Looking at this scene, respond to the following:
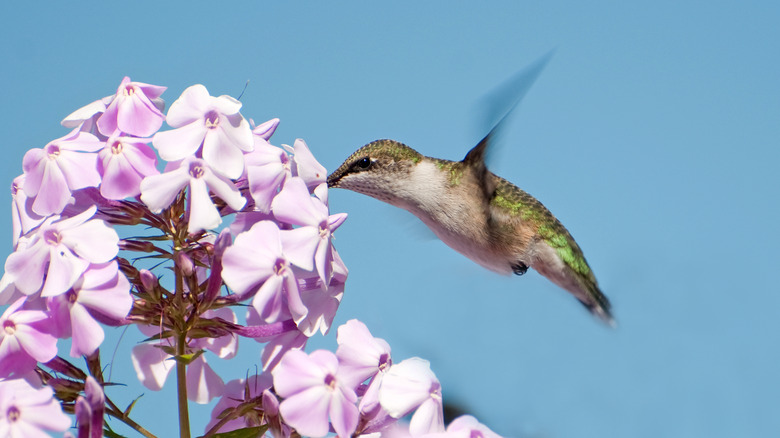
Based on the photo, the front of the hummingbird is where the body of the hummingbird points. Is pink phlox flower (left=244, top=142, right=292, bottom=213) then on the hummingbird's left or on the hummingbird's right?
on the hummingbird's left

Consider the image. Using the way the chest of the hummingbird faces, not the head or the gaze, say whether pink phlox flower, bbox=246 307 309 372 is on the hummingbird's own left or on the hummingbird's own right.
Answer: on the hummingbird's own left

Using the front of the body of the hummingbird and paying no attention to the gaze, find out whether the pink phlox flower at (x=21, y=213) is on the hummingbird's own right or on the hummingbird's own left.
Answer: on the hummingbird's own left

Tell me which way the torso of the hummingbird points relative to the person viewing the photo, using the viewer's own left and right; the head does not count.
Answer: facing to the left of the viewer

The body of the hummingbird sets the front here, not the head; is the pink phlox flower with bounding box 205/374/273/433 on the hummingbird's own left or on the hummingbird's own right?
on the hummingbird's own left
